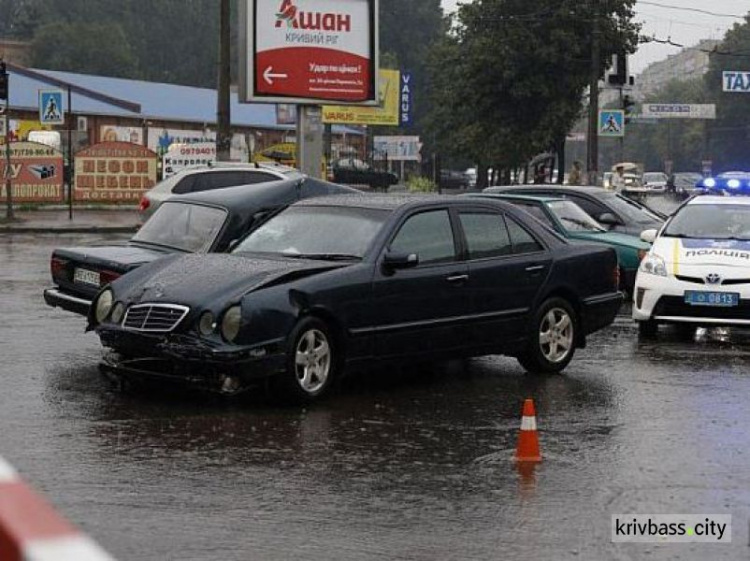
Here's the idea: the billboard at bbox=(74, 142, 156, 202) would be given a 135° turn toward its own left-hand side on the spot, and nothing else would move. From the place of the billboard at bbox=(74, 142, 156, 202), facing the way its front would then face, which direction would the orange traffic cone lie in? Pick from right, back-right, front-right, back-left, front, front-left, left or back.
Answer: back-right

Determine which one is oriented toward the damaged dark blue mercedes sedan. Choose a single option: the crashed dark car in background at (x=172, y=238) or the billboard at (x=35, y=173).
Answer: the billboard

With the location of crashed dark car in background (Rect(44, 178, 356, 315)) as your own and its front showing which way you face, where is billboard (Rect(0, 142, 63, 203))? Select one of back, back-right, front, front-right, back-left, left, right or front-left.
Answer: front-left

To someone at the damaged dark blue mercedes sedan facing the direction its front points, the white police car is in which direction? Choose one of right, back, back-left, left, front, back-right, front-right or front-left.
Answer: back

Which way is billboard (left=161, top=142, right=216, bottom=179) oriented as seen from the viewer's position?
toward the camera

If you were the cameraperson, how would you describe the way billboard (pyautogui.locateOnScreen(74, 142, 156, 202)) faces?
facing the viewer

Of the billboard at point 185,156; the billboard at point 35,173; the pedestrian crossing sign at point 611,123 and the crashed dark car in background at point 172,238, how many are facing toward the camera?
3

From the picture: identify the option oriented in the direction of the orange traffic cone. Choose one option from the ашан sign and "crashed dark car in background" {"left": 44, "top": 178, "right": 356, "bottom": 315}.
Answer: the ашан sign

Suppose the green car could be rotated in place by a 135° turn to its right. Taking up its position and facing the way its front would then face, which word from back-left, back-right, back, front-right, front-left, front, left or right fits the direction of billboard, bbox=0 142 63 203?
front-right

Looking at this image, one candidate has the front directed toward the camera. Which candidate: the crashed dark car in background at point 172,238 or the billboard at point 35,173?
the billboard

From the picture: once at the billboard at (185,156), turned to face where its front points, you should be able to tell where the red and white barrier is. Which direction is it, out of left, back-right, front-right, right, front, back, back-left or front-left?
front

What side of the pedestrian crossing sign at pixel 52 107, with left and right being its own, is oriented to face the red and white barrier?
front

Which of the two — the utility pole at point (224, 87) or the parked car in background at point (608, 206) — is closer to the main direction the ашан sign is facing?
the parked car in background

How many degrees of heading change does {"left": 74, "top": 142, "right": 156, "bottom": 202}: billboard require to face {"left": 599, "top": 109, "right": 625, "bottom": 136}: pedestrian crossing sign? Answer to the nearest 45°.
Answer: approximately 45° to its left

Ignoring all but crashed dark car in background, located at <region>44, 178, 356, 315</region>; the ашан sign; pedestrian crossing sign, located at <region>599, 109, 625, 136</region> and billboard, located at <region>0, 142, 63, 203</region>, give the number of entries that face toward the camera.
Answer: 3

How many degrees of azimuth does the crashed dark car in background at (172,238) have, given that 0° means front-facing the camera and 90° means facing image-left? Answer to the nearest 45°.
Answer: approximately 225°
